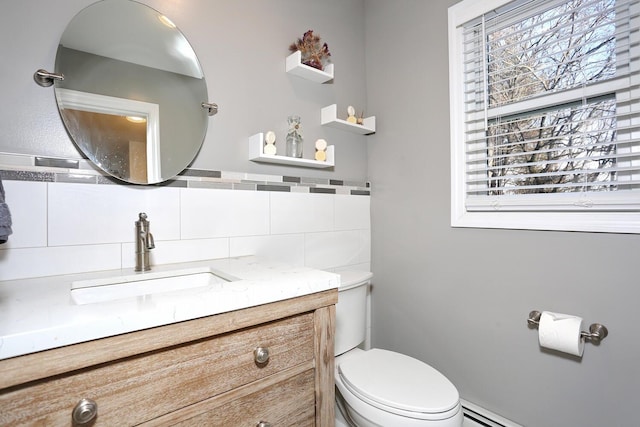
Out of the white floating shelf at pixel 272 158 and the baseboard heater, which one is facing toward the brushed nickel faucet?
the baseboard heater

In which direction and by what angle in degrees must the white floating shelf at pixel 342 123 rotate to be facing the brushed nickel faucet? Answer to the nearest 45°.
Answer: approximately 90° to its right

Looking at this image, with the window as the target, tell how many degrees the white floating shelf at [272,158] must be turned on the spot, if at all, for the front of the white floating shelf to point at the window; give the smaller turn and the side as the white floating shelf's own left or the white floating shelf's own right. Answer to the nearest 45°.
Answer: approximately 45° to the white floating shelf's own left

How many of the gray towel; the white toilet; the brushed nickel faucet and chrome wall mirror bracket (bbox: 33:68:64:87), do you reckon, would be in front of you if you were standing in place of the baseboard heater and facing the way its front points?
4

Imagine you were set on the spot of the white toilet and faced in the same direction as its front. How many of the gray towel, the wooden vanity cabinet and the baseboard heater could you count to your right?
2

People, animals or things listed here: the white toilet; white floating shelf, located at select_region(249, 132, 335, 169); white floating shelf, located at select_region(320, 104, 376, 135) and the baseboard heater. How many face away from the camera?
0

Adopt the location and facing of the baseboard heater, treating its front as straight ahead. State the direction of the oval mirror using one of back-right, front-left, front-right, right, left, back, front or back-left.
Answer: front

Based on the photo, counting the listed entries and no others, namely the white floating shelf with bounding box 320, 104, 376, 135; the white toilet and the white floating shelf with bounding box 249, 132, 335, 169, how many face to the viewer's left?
0

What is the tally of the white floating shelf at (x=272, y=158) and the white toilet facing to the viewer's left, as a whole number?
0

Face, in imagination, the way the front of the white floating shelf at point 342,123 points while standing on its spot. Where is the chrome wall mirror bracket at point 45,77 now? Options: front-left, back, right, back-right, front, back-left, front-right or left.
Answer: right

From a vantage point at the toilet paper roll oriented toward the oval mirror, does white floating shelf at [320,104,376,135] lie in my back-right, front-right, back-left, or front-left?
front-right

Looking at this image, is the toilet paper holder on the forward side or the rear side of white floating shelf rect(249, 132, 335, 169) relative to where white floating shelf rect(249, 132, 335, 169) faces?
on the forward side

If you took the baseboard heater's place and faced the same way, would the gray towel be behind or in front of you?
in front

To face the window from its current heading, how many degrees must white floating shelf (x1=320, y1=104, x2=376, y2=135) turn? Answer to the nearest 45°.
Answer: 0° — it already faces it

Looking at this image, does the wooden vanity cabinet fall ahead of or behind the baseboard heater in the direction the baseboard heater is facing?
ahead

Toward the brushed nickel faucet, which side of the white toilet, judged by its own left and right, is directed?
right

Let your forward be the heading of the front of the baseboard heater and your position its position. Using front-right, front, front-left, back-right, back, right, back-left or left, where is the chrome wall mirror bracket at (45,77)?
front

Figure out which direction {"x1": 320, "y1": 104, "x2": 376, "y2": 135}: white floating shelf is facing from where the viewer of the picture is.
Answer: facing the viewer and to the right of the viewer

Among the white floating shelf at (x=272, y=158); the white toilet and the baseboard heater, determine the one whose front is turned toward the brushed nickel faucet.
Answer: the baseboard heater
